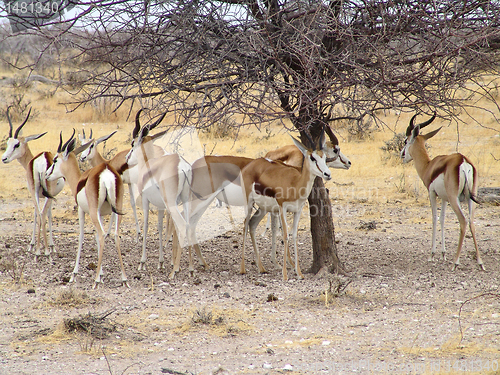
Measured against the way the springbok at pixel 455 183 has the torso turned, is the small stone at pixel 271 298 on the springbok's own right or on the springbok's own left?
on the springbok's own left

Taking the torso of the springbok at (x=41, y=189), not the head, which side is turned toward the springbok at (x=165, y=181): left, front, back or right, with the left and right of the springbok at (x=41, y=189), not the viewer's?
back

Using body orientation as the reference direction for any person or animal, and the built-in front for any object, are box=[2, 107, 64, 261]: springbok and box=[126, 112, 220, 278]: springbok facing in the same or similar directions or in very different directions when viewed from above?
same or similar directions

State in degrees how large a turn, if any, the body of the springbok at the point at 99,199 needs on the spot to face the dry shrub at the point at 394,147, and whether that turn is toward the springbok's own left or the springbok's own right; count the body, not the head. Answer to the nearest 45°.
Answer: approximately 90° to the springbok's own right

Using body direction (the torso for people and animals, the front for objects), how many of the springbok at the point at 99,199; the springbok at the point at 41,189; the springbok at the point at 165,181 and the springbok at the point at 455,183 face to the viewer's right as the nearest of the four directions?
0

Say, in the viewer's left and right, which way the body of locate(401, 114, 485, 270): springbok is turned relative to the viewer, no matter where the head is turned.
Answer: facing away from the viewer and to the left of the viewer

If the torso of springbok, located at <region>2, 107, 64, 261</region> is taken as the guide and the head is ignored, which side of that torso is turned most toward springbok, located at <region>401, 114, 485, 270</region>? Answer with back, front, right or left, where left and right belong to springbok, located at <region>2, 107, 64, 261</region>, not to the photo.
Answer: back

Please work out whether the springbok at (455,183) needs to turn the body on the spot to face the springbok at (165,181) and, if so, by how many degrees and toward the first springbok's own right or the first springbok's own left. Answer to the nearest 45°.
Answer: approximately 45° to the first springbok's own left

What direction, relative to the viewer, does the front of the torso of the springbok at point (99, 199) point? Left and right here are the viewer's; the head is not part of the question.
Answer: facing away from the viewer and to the left of the viewer

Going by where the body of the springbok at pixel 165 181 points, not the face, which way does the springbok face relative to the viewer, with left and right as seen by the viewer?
facing away from the viewer and to the left of the viewer

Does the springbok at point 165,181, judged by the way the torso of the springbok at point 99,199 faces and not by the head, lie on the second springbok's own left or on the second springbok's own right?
on the second springbok's own right

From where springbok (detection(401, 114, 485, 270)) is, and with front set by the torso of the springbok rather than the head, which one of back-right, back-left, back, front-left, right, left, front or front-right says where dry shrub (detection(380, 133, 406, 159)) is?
front-right

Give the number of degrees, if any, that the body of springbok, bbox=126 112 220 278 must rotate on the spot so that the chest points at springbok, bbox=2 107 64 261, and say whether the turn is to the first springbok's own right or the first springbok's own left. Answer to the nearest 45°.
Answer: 0° — it already faces it

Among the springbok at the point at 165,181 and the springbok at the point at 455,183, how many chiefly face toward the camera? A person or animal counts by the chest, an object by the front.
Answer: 0

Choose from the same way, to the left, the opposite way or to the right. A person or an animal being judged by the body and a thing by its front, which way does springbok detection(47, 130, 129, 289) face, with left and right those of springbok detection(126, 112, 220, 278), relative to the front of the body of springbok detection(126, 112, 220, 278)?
the same way

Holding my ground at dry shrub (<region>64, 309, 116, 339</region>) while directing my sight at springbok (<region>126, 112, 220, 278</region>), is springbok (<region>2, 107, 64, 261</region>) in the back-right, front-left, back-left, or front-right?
front-left
